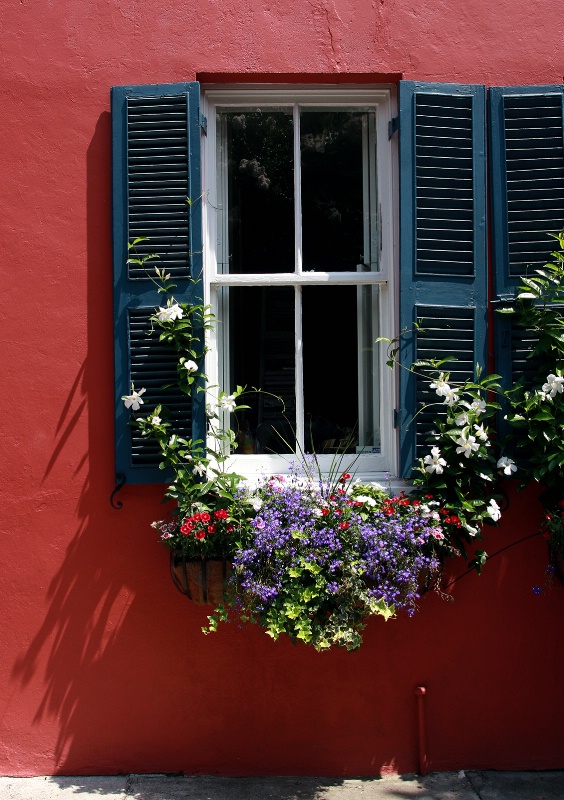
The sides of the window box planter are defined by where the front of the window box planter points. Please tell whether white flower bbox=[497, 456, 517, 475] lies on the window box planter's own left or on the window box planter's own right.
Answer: on the window box planter's own left

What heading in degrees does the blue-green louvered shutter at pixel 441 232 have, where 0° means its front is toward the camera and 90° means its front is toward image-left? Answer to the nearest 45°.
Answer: approximately 0°

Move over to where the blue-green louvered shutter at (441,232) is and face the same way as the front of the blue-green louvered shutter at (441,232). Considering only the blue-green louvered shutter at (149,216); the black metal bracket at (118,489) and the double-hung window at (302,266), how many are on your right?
3

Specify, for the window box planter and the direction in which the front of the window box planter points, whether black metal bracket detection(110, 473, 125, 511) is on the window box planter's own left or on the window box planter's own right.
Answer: on the window box planter's own right

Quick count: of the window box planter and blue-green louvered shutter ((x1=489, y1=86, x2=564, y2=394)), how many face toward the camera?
2

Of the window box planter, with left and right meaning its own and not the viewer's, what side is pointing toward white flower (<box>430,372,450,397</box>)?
left

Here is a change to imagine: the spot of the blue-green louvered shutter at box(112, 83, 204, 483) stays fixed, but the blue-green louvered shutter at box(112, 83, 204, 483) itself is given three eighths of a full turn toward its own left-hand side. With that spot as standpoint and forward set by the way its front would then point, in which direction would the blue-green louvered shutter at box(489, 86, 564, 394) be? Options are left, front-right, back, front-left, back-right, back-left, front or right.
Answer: front-right
